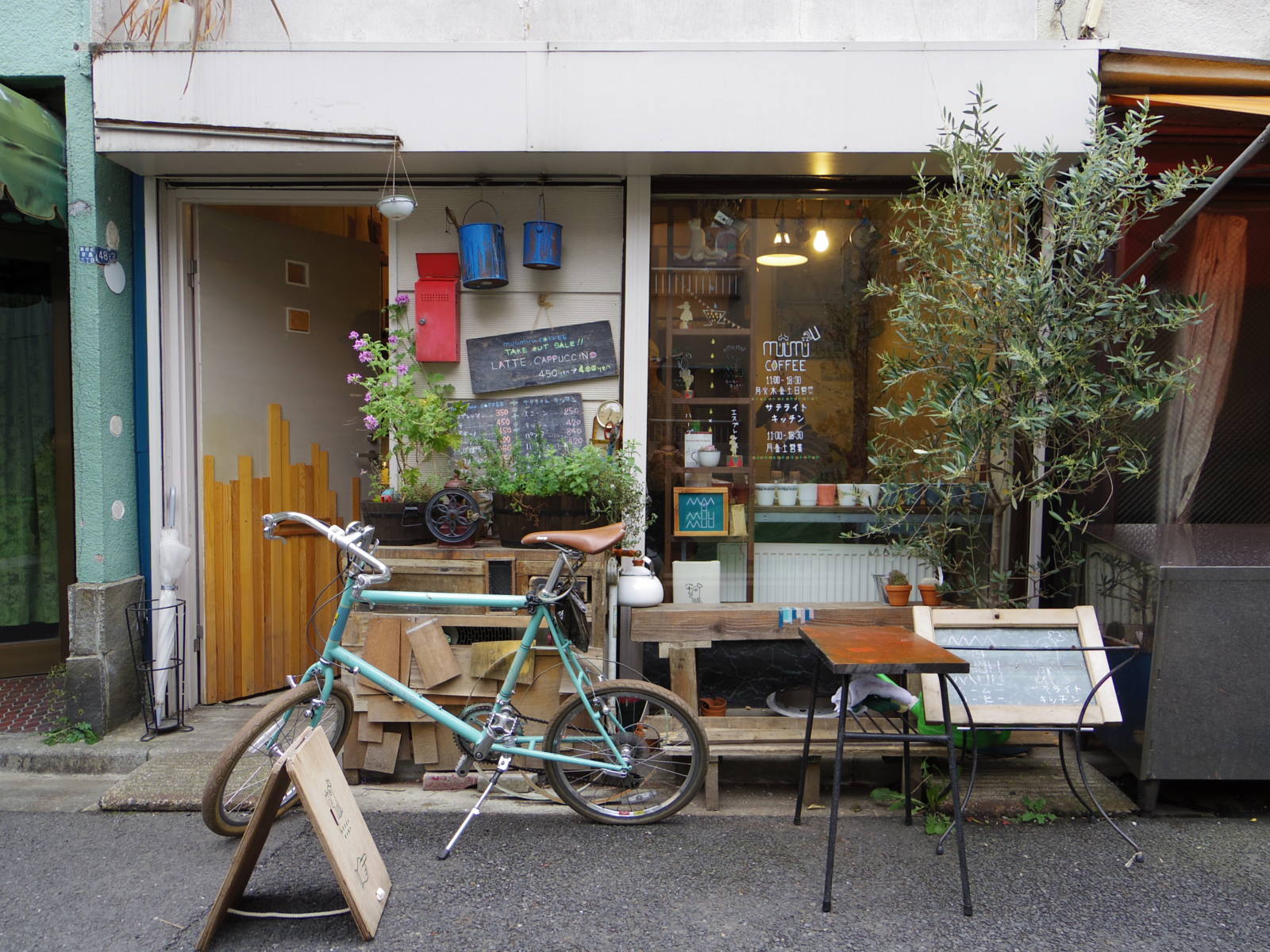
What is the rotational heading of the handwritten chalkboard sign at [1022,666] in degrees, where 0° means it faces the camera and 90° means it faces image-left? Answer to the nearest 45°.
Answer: approximately 0°

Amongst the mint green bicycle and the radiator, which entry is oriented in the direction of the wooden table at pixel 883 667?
the radiator

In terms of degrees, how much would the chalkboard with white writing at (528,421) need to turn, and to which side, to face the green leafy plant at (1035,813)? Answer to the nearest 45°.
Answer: approximately 45° to its left

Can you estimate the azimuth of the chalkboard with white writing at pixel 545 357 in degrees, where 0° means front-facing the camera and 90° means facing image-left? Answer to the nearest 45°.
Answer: approximately 0°

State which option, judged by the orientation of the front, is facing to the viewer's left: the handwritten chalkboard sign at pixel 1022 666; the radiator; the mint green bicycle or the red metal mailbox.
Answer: the mint green bicycle

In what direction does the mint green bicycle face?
to the viewer's left

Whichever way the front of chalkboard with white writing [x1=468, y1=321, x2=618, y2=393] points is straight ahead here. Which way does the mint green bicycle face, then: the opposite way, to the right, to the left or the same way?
to the right
